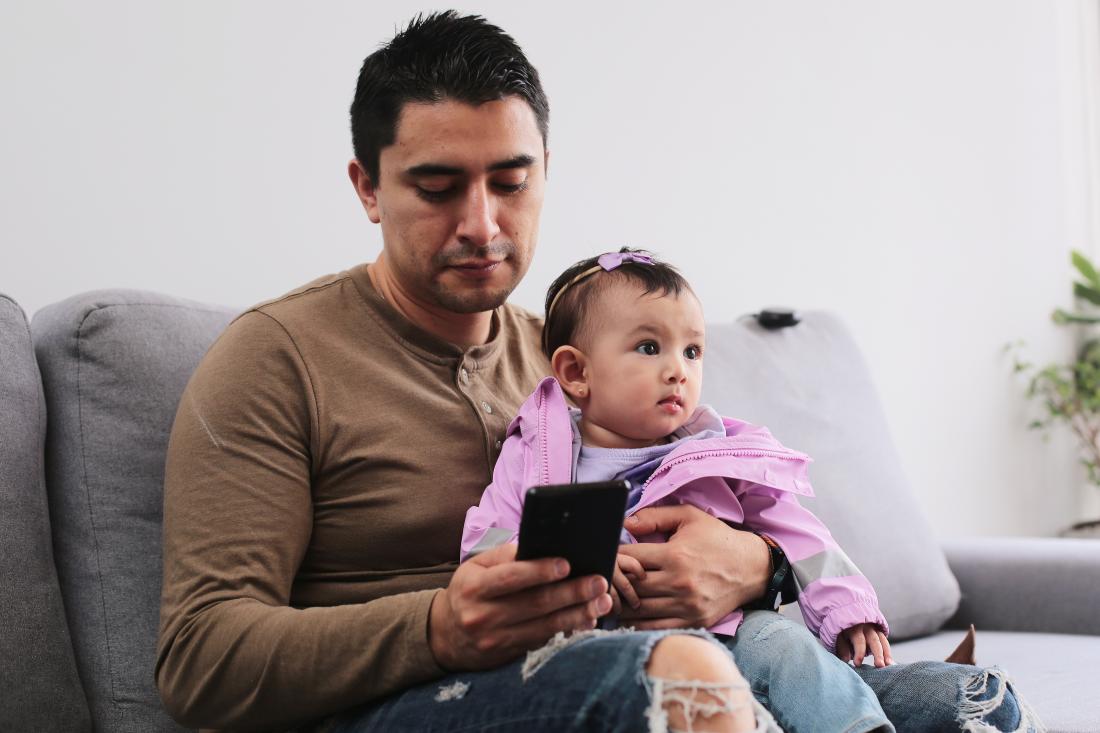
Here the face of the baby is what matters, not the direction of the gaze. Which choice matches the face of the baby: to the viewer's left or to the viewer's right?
to the viewer's right

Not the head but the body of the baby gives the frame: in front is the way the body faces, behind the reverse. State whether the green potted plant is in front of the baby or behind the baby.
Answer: behind

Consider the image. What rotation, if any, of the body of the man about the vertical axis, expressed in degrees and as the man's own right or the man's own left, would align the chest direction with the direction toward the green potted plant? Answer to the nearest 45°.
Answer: approximately 90° to the man's own left

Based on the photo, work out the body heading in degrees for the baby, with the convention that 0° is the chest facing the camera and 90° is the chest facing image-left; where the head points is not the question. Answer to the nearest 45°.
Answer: approximately 0°
